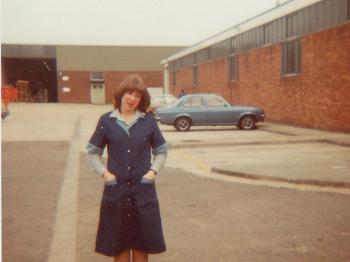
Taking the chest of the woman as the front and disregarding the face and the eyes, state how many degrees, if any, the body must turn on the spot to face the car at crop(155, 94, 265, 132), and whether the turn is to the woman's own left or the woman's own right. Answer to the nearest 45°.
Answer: approximately 180°

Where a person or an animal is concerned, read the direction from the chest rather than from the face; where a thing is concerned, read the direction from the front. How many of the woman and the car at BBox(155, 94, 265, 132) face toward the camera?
1

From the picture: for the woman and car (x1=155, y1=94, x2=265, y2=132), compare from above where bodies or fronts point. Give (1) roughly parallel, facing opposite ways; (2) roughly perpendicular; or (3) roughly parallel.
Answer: roughly perpendicular

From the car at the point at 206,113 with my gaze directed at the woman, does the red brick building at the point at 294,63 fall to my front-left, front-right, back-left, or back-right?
back-left

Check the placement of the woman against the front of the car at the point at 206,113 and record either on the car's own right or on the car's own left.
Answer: on the car's own right

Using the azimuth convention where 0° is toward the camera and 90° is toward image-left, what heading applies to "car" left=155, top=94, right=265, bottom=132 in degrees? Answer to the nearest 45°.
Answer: approximately 270°

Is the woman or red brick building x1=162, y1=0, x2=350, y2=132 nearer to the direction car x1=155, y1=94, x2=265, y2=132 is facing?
the red brick building

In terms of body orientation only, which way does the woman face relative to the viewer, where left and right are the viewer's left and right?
facing the viewer
